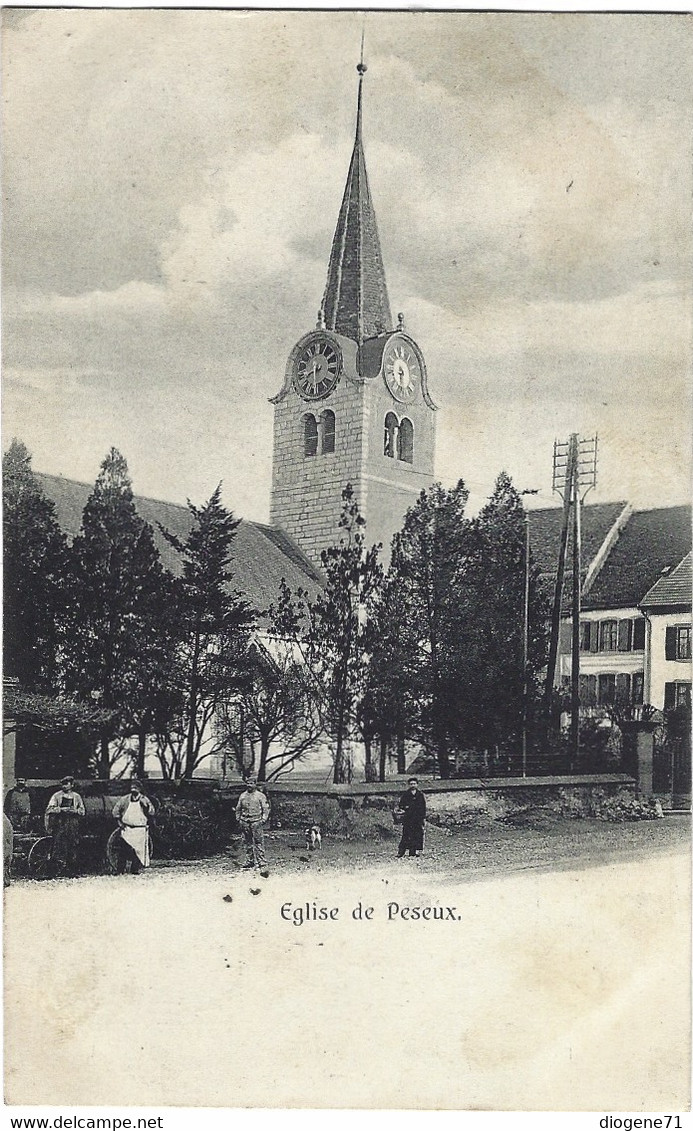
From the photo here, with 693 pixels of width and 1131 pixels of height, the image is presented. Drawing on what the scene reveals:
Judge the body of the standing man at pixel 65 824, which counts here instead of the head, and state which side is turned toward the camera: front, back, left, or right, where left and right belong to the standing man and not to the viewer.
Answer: front

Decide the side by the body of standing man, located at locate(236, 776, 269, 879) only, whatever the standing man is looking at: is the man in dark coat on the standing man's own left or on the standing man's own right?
on the standing man's own left

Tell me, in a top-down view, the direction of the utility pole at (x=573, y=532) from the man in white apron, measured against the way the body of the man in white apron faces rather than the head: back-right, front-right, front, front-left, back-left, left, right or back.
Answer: left

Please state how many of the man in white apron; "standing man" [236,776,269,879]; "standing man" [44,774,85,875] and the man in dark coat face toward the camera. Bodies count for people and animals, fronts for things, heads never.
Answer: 4

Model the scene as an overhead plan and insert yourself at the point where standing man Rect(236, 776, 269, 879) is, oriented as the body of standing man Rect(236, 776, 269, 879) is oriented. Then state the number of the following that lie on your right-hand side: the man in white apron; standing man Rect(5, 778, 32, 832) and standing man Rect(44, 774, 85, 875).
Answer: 3

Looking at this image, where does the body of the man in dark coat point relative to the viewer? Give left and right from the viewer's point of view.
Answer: facing the viewer

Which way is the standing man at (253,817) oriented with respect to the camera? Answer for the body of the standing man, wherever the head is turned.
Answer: toward the camera

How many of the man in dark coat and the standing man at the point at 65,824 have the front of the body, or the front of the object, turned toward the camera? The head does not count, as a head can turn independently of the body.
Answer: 2

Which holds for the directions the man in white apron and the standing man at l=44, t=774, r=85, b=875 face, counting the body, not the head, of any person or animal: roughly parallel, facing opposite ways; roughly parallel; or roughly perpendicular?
roughly parallel

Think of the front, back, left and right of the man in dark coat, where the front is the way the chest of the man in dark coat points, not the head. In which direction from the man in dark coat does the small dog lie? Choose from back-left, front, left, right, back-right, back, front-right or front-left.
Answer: right

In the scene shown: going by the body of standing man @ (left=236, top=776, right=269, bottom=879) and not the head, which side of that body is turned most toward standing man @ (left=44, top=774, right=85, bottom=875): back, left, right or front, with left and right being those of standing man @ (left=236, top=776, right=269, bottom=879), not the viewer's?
right

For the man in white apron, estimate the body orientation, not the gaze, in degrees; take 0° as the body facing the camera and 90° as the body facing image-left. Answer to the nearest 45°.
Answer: approximately 0°
